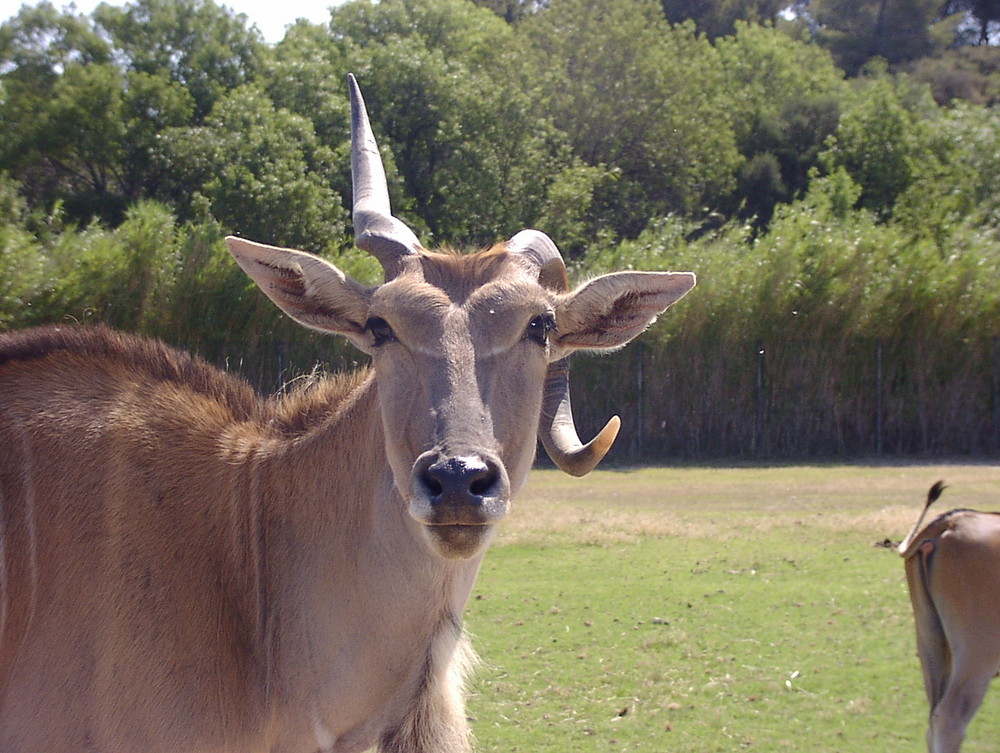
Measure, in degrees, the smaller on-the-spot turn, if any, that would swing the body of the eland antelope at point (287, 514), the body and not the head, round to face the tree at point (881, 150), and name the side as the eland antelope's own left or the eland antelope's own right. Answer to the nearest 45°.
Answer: approximately 90° to the eland antelope's own left

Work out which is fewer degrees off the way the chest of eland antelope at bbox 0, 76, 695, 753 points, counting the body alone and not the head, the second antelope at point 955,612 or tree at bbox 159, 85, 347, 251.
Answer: the second antelope

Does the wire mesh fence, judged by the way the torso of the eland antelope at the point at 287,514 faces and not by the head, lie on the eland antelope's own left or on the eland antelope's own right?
on the eland antelope's own left

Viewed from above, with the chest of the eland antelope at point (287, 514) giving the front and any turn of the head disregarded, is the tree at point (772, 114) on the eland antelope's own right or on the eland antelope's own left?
on the eland antelope's own left

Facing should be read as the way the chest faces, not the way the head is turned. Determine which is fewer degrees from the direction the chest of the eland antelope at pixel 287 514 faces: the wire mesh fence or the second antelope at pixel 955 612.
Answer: the second antelope

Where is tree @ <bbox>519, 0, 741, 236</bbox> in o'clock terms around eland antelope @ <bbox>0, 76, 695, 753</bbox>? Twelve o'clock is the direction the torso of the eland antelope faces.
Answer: The tree is roughly at 8 o'clock from the eland antelope.

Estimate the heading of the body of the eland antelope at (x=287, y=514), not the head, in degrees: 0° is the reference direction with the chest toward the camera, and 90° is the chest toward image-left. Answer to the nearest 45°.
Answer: approximately 315°

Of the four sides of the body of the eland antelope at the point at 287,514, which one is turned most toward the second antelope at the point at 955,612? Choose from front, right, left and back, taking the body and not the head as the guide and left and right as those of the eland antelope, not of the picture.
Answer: left

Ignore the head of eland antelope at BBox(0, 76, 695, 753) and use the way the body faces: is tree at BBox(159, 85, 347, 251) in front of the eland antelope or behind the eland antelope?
behind

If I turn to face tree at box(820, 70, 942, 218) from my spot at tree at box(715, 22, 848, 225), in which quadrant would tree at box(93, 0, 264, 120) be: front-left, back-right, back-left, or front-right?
back-right

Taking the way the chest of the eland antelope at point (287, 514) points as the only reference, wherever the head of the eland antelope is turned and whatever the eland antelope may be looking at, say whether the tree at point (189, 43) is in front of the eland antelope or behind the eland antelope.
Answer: behind
